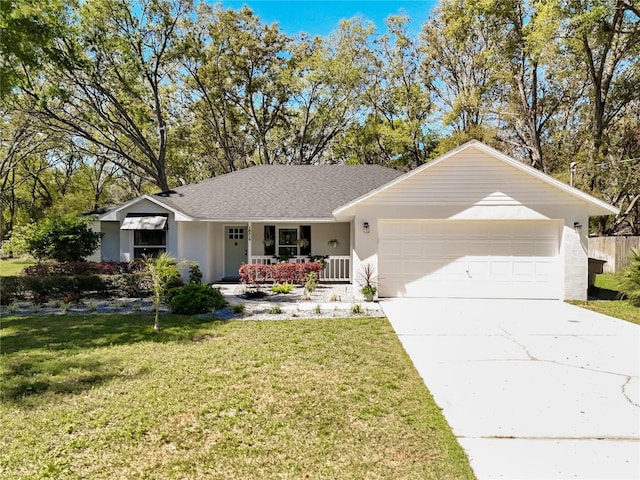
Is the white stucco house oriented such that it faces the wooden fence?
no

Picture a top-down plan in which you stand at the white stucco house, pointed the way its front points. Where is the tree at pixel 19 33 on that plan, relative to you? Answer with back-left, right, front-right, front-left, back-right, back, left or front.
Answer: right

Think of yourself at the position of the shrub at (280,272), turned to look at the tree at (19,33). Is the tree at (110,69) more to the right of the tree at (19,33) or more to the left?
right

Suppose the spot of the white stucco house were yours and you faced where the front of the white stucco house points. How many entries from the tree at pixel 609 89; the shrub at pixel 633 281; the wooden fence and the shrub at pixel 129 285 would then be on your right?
1

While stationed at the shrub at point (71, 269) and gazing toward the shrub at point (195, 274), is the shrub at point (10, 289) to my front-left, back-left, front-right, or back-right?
back-right

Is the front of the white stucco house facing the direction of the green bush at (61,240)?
no

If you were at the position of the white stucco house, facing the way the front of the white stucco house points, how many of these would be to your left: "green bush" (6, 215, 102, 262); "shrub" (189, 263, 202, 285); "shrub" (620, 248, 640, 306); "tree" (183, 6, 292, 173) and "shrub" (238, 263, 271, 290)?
1

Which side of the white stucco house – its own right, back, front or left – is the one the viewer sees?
front

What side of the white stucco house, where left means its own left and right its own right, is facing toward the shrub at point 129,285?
right

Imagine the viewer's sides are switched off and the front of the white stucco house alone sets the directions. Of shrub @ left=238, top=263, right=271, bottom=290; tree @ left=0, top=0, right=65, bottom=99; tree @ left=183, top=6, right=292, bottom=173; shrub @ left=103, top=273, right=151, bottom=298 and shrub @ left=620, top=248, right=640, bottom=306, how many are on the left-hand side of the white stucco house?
1

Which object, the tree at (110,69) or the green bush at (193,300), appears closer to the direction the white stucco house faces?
the green bush

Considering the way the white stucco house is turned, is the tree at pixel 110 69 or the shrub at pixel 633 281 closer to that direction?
the shrub

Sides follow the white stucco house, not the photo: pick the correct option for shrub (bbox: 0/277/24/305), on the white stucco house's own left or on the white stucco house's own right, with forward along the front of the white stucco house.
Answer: on the white stucco house's own right

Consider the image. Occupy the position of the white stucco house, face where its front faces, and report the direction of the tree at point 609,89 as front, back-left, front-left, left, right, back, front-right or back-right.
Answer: back-left

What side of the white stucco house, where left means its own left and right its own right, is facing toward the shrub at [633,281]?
left

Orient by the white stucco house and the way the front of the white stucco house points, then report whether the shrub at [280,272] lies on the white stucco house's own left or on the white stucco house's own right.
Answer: on the white stucco house's own right

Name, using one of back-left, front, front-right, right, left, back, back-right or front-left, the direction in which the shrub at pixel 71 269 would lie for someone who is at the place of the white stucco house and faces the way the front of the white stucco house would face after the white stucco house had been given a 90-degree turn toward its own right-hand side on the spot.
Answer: front
